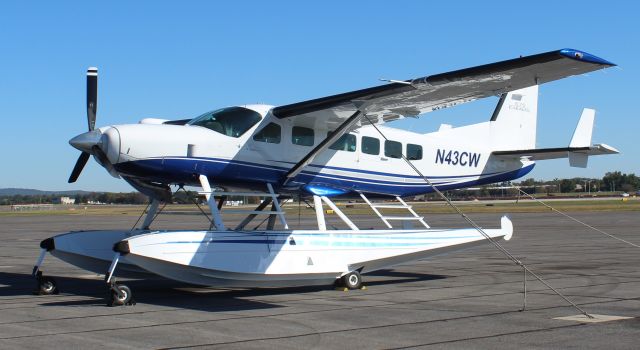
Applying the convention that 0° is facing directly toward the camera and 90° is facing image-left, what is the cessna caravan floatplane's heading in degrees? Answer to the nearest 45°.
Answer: approximately 45°
